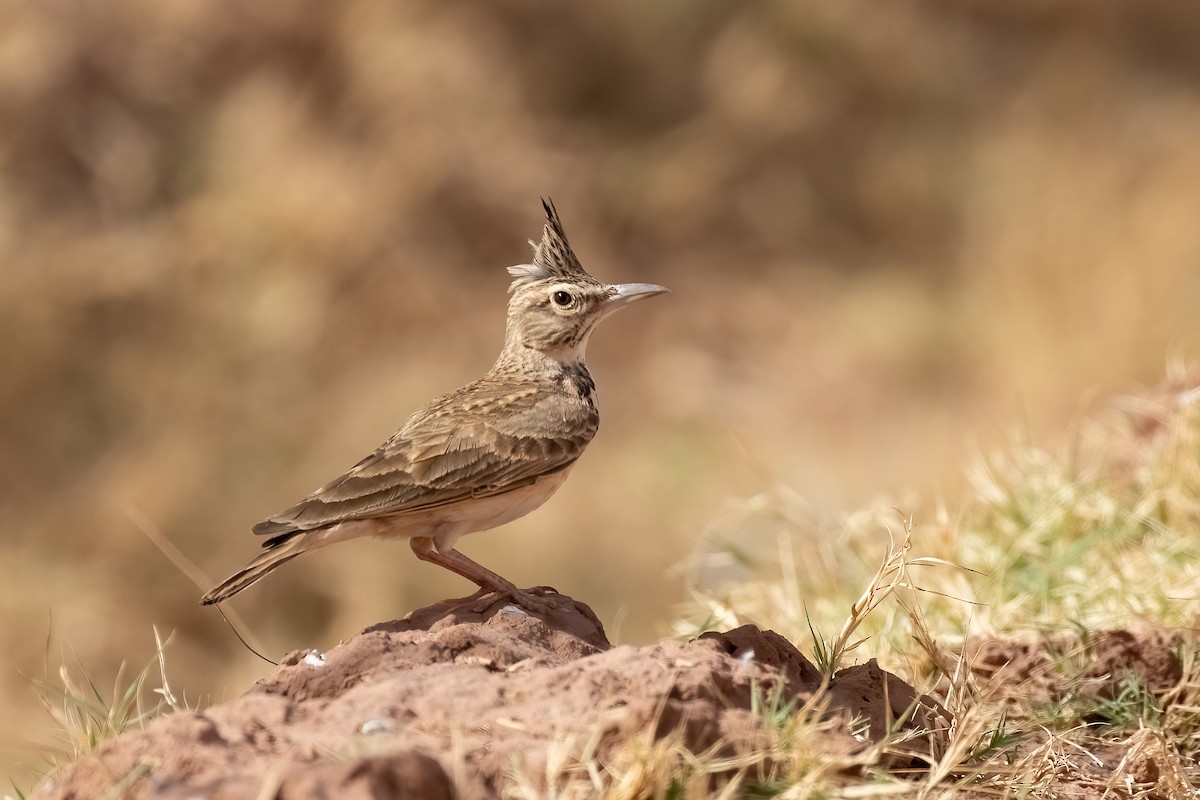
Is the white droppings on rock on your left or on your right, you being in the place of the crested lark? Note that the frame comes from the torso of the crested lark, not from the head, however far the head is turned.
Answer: on your right

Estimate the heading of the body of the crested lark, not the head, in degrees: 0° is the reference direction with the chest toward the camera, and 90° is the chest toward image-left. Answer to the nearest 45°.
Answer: approximately 270°
